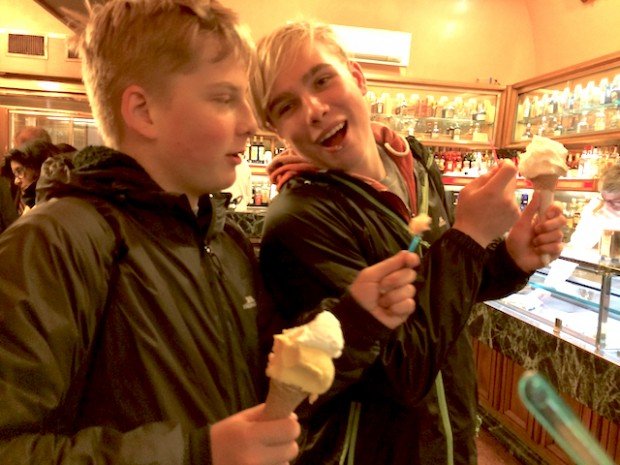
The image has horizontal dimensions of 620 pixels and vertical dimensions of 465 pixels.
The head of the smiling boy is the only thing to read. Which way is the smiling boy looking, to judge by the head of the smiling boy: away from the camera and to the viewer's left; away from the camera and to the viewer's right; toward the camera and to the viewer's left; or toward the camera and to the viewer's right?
toward the camera and to the viewer's left

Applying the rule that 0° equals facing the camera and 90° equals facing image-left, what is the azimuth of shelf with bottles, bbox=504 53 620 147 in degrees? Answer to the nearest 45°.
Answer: approximately 45°

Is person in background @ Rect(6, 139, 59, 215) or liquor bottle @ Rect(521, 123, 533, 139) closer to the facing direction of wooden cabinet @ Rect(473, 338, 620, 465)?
the person in background

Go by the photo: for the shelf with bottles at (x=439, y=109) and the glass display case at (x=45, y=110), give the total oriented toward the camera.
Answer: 2

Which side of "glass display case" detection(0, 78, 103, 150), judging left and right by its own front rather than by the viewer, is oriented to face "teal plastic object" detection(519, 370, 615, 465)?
front

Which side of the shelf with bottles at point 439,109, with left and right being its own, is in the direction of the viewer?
front

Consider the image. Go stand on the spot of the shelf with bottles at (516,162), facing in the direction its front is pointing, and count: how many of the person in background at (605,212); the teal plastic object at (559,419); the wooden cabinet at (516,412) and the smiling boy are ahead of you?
4

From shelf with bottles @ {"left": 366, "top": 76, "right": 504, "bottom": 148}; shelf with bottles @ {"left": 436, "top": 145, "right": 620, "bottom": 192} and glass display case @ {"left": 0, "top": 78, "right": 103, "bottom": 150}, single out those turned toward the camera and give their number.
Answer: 3

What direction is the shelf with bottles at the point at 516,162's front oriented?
toward the camera

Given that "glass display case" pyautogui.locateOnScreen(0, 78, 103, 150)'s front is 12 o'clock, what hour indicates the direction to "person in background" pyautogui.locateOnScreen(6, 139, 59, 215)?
The person in background is roughly at 12 o'clock from the glass display case.

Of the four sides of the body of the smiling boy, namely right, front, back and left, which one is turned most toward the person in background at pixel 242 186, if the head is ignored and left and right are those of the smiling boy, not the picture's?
back

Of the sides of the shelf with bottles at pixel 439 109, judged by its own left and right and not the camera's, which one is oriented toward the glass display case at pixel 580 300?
front

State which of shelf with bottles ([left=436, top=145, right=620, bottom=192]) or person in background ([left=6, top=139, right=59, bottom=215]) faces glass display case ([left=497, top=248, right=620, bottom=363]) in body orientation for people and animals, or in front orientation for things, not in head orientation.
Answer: the shelf with bottles

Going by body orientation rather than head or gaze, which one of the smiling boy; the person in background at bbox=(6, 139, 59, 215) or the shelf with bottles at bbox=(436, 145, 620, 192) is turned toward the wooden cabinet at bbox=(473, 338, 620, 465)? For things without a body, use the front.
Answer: the shelf with bottles

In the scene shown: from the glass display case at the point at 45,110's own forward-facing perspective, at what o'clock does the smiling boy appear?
The smiling boy is roughly at 12 o'clock from the glass display case.

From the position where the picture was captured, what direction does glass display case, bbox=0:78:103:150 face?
facing the viewer

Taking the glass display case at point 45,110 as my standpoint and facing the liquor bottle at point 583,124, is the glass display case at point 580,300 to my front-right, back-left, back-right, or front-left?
front-right

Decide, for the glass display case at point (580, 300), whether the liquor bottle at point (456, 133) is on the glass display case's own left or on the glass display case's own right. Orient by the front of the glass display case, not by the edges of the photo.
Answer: on the glass display case's own right

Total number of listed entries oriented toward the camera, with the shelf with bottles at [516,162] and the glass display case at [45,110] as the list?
2
